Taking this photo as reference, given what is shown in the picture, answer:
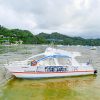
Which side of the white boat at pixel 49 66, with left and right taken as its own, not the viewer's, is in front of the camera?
left
